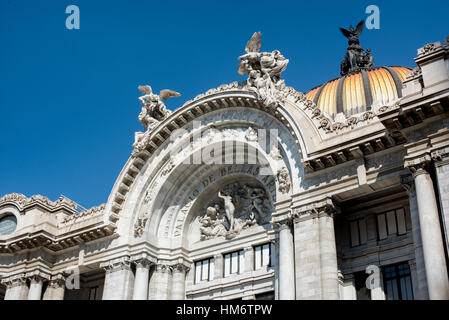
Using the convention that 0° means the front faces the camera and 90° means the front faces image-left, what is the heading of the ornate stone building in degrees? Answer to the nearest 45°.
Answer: approximately 45°
